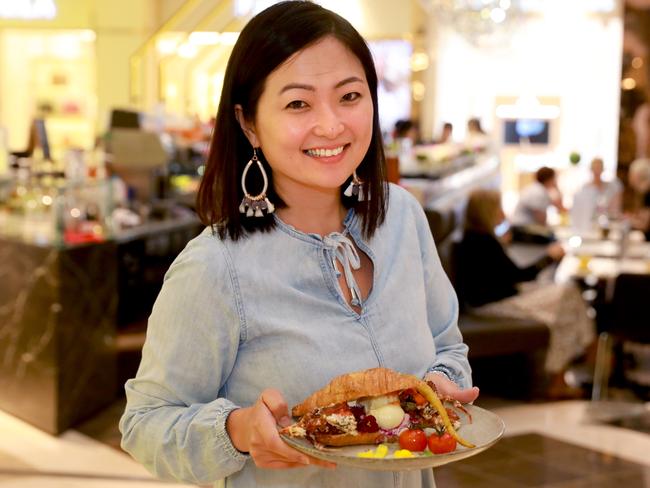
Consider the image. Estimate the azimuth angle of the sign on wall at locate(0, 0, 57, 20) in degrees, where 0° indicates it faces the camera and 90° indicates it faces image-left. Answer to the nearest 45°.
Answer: approximately 0°

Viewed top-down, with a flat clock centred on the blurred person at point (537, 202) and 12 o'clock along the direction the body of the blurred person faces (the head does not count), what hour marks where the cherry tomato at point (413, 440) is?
The cherry tomato is roughly at 3 o'clock from the blurred person.

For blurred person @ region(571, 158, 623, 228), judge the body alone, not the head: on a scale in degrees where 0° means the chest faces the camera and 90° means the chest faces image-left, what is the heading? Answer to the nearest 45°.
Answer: approximately 0°

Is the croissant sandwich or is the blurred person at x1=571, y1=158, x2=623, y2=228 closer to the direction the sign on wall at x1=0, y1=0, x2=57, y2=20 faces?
the croissant sandwich

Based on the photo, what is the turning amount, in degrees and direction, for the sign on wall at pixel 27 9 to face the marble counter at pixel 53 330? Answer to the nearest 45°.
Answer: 0° — it already faces it

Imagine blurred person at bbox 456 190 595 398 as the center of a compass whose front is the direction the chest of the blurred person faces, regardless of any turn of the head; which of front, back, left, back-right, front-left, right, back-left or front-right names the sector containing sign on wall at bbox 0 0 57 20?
back-left

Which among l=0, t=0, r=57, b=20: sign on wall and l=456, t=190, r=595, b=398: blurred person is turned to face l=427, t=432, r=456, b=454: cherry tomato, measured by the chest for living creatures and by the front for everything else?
the sign on wall

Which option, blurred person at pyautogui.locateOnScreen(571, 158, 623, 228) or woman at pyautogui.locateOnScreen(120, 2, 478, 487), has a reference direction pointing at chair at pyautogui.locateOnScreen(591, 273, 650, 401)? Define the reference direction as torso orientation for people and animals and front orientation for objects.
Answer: the blurred person

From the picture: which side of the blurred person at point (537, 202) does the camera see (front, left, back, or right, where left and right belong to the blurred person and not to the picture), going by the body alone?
right

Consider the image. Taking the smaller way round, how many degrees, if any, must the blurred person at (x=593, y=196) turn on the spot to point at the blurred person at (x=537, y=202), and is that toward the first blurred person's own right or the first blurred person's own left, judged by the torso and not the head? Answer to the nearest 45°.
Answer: approximately 45° to the first blurred person's own right

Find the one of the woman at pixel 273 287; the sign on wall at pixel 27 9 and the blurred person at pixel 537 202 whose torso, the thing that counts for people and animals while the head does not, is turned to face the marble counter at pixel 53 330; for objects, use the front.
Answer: the sign on wall
